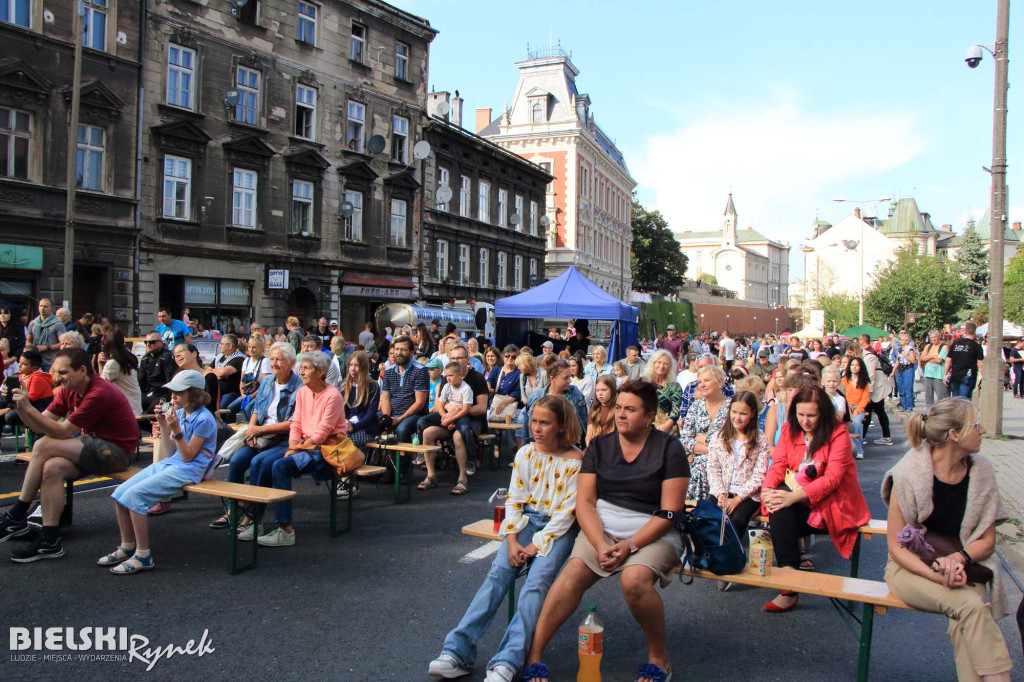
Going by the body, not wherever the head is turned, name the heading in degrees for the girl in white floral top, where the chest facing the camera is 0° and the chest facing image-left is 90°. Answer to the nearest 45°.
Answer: approximately 45°

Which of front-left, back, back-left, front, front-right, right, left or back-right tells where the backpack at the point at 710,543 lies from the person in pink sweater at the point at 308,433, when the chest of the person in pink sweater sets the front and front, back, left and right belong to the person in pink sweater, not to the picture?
left

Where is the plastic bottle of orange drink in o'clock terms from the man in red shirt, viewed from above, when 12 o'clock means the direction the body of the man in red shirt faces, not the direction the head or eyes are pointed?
The plastic bottle of orange drink is roughly at 8 o'clock from the man in red shirt.

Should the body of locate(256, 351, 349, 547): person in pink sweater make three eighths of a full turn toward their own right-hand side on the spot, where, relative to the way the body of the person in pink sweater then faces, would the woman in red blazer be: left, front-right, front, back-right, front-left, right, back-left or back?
back-right

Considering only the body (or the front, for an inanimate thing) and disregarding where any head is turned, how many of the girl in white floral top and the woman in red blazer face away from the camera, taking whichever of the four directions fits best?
0

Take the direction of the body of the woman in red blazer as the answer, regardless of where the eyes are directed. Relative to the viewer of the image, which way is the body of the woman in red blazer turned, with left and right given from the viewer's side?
facing the viewer and to the left of the viewer

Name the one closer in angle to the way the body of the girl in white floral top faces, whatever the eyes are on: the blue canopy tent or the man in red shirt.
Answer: the man in red shirt

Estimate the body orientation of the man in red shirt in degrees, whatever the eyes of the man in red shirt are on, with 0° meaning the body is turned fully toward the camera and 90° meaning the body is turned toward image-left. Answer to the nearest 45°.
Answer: approximately 90°

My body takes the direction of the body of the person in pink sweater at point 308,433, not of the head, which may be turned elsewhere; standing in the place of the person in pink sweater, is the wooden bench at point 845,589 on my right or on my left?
on my left

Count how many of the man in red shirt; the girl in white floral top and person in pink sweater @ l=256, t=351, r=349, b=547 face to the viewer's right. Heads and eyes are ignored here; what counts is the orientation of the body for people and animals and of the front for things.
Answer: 0
